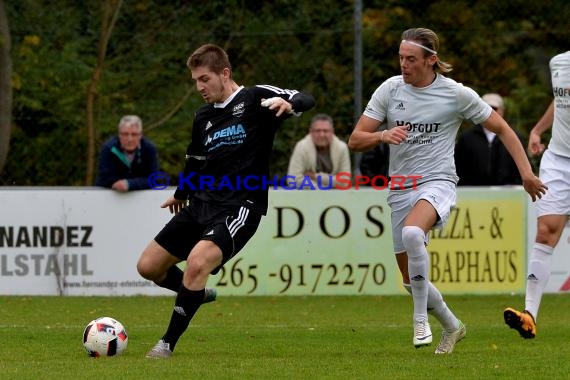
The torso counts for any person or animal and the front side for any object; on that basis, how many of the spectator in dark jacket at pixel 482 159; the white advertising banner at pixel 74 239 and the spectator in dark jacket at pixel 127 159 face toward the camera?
3

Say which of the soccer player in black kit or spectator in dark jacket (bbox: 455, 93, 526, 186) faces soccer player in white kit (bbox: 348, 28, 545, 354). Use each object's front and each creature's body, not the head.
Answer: the spectator in dark jacket

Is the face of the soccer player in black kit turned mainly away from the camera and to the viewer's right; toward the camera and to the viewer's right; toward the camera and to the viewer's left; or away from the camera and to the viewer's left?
toward the camera and to the viewer's left
